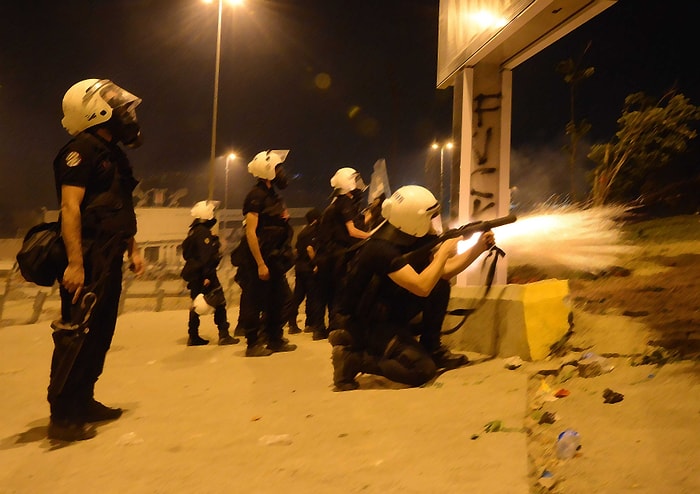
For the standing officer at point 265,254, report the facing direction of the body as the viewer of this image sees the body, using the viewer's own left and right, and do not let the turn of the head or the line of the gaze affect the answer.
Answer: facing to the right of the viewer

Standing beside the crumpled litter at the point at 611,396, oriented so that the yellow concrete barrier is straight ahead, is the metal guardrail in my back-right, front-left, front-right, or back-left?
front-left

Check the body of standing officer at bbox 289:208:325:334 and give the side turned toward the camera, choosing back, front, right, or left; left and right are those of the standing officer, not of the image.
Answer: right

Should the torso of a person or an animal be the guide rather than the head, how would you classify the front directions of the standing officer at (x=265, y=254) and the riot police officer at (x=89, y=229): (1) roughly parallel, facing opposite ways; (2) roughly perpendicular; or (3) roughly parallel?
roughly parallel

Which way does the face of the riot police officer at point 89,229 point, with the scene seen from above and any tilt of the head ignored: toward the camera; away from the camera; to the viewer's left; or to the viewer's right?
to the viewer's right

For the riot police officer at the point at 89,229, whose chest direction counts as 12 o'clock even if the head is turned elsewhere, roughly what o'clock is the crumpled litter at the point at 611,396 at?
The crumpled litter is roughly at 1 o'clock from the riot police officer.

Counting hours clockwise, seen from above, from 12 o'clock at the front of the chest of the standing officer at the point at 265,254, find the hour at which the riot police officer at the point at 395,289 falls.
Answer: The riot police officer is roughly at 2 o'clock from the standing officer.

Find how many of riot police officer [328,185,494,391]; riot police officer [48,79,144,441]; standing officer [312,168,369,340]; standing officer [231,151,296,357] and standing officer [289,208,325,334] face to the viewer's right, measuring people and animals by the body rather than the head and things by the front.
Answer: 5

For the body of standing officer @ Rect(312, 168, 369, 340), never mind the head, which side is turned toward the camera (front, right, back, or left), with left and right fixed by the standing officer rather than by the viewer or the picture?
right

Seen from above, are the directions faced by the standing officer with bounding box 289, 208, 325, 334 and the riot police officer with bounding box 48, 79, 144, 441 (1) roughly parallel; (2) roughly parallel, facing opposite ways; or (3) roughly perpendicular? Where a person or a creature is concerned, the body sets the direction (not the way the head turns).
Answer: roughly parallel

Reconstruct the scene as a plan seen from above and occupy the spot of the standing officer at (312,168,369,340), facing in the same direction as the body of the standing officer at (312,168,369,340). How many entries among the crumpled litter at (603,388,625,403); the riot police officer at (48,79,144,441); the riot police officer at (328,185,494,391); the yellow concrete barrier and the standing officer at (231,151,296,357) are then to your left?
0

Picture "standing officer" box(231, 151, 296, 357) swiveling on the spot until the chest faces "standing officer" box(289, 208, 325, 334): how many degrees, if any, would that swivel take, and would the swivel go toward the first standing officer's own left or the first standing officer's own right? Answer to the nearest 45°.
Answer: approximately 90° to the first standing officer's own left

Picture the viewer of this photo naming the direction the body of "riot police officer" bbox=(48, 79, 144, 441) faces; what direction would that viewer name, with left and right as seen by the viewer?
facing to the right of the viewer

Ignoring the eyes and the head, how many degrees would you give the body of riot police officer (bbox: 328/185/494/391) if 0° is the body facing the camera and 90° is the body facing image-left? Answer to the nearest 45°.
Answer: approximately 270°

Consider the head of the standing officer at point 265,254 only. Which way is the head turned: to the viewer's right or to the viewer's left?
to the viewer's right
